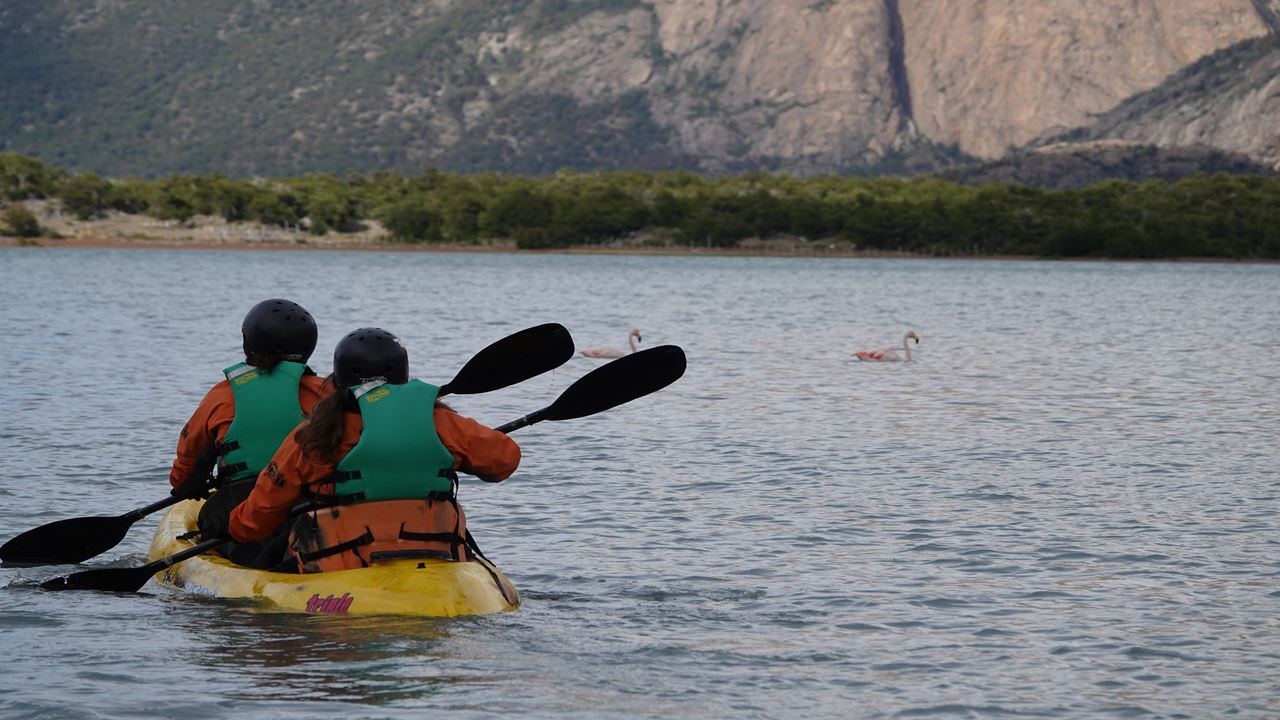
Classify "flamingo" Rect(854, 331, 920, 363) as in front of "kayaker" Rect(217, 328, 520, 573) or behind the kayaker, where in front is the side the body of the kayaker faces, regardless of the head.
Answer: in front

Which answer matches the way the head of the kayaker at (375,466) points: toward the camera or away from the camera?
away from the camera

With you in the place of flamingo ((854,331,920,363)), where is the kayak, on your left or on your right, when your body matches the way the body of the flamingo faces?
on your right

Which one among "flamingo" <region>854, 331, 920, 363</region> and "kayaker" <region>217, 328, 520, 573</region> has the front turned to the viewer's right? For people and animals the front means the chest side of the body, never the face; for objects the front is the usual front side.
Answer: the flamingo

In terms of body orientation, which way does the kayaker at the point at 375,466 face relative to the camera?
away from the camera

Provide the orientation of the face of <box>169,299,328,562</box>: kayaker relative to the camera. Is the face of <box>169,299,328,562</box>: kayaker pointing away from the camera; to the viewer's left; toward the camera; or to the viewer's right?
away from the camera

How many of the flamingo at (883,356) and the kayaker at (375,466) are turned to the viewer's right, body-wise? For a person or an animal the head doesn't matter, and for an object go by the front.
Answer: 1

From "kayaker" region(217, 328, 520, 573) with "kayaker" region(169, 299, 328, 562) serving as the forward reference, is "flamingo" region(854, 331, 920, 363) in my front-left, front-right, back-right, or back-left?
front-right

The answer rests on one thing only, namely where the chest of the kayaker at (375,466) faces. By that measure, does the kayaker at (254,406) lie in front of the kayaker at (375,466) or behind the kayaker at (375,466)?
in front

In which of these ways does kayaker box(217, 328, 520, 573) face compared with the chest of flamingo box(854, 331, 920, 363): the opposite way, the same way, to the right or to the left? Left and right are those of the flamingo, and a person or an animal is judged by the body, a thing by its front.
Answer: to the left

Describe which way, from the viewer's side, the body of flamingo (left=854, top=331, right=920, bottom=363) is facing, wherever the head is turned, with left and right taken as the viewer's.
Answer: facing to the right of the viewer

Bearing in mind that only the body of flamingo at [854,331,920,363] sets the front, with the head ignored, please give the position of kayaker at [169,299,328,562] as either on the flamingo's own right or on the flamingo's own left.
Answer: on the flamingo's own right

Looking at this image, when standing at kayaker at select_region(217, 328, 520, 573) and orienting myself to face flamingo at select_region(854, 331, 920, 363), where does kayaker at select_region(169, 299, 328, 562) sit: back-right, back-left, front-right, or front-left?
front-left
